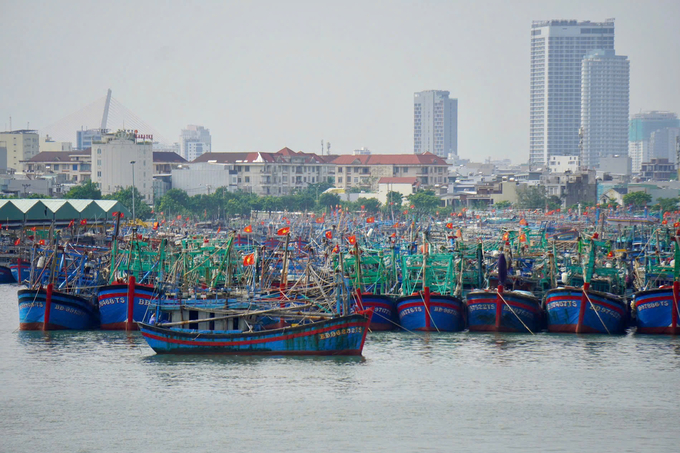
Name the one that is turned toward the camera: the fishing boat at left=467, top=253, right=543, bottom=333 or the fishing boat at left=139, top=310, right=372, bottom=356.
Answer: the fishing boat at left=467, top=253, right=543, bottom=333

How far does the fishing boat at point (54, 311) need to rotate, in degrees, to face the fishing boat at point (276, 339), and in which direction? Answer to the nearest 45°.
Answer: approximately 45° to its left

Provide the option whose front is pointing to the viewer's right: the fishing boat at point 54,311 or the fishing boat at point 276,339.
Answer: the fishing boat at point 276,339

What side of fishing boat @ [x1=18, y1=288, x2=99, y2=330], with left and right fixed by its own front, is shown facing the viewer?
front

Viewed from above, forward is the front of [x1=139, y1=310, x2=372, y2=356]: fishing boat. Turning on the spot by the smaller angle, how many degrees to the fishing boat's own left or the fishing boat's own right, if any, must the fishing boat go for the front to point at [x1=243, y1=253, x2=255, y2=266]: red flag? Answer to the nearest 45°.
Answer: approximately 90° to the fishing boat's own left

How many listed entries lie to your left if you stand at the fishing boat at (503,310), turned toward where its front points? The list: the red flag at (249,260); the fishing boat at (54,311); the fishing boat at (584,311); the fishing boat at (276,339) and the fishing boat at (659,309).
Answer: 2

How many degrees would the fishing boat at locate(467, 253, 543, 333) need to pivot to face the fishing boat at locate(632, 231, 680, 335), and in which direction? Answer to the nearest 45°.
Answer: approximately 90° to its left

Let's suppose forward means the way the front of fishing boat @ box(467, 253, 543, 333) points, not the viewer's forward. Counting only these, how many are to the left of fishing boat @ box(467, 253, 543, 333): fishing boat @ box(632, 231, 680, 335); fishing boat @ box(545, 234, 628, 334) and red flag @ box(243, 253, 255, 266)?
2

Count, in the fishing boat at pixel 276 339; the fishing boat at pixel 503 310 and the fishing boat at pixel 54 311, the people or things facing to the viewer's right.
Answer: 1

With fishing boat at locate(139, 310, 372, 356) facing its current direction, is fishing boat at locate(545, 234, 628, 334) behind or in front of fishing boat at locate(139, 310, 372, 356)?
in front

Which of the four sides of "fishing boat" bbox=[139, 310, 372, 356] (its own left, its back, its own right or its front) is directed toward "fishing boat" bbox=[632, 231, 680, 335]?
front

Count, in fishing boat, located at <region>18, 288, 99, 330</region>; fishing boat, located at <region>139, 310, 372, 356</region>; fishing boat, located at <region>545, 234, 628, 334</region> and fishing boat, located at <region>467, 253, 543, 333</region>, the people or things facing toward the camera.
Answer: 3

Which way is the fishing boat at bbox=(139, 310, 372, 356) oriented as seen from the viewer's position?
to the viewer's right

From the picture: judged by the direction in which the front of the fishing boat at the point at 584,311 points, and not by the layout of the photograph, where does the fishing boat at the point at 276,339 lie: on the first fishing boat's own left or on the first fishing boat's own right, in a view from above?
on the first fishing boat's own right

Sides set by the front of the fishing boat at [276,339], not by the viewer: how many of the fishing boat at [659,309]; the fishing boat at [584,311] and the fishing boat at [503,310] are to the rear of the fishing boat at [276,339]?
0

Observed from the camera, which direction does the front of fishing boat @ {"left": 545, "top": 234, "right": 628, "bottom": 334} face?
facing the viewer
